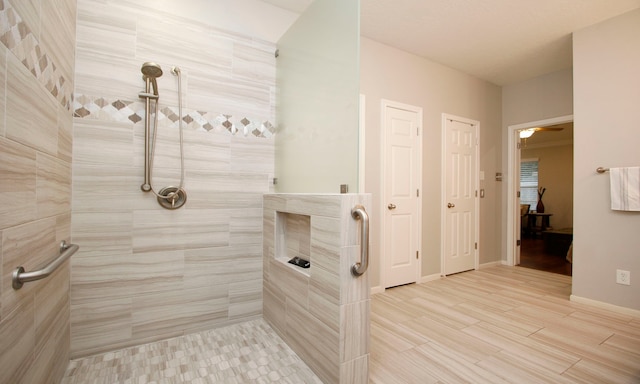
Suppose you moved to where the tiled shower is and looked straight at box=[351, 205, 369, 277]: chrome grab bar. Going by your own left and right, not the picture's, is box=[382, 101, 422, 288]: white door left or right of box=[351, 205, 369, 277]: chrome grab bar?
left

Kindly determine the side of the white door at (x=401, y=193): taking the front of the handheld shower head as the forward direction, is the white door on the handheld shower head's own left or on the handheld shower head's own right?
on the handheld shower head's own left

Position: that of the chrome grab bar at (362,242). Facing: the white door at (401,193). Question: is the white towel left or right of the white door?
right

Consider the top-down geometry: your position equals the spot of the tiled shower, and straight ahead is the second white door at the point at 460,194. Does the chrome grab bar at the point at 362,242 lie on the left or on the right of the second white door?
right

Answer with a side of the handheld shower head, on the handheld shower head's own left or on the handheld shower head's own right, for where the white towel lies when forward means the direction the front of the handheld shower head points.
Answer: on the handheld shower head's own left

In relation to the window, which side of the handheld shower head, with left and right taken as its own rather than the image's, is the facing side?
left

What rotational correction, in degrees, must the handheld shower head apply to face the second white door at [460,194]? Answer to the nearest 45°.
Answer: approximately 90° to its left

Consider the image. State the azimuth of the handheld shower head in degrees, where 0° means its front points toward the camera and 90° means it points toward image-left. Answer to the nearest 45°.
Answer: approximately 0°
